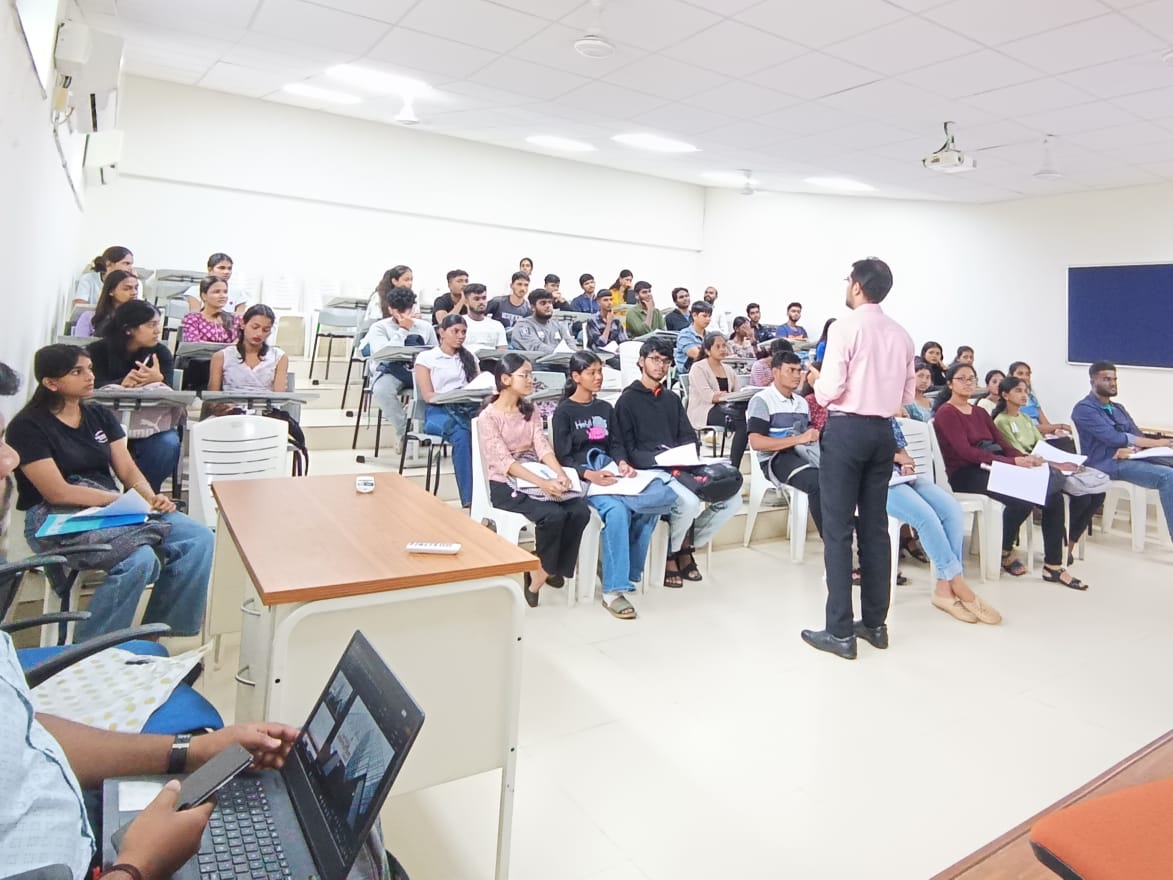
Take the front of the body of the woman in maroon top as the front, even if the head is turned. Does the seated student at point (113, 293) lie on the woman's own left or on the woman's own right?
on the woman's own right

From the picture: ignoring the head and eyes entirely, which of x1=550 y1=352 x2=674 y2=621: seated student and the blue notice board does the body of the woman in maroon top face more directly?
the seated student

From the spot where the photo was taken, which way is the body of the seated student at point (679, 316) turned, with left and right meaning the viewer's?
facing the viewer and to the right of the viewer

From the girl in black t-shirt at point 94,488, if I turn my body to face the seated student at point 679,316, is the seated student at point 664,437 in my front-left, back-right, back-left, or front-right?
front-right

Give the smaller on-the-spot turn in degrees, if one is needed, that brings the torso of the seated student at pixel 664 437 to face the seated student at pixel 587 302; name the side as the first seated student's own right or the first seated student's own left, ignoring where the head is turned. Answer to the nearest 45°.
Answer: approximately 135° to the first seated student's own left

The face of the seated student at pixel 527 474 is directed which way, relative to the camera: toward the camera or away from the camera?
toward the camera

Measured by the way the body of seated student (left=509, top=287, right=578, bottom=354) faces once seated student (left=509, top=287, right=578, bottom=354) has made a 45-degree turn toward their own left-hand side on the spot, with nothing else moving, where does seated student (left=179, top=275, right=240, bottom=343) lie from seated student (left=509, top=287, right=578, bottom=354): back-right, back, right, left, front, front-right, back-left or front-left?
back-right

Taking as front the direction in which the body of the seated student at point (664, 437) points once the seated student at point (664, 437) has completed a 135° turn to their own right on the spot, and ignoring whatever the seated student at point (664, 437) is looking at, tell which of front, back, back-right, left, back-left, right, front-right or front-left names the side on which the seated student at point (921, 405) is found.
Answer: back-right

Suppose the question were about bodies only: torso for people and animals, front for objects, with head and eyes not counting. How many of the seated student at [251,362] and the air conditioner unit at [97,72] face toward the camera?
1

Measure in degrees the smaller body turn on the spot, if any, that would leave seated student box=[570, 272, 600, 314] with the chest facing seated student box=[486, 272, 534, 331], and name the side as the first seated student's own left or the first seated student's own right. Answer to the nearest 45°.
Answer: approximately 45° to the first seated student's own right

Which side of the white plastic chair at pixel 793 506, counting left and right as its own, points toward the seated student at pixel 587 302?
back

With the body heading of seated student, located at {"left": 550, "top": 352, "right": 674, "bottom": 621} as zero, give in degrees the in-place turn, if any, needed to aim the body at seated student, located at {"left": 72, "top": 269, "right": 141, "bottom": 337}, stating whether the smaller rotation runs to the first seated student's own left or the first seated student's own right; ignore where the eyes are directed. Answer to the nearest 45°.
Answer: approximately 135° to the first seated student's own right
